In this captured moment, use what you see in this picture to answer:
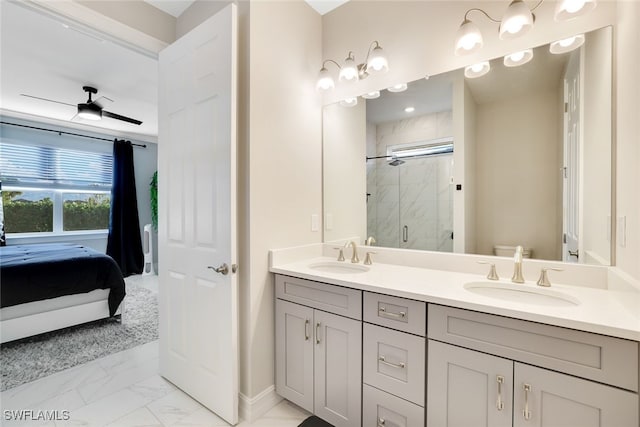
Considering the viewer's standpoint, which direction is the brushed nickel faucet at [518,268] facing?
facing the viewer and to the left of the viewer

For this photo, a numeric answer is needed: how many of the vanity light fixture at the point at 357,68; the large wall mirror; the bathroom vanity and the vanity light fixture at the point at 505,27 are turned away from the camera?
0

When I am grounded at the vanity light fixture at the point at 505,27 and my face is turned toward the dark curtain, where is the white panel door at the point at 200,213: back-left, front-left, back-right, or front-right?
front-left

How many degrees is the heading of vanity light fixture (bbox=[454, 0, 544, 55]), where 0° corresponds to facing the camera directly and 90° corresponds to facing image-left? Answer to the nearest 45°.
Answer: approximately 45°

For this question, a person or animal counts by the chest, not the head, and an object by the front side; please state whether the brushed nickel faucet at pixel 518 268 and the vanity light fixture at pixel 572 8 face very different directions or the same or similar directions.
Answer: same or similar directions

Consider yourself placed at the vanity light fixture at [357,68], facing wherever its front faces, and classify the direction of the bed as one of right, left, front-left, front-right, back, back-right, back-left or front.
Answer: front-right

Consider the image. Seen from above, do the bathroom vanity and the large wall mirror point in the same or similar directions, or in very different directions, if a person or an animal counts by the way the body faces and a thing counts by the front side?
same or similar directions

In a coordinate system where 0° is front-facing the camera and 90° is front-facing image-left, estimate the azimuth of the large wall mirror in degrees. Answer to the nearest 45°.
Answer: approximately 45°

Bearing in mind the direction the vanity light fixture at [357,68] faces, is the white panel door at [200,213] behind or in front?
in front

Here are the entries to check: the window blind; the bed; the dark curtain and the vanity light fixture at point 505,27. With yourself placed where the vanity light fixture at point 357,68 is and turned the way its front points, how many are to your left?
1

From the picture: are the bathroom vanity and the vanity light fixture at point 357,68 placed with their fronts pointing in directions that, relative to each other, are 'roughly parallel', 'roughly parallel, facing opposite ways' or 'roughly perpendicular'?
roughly parallel
